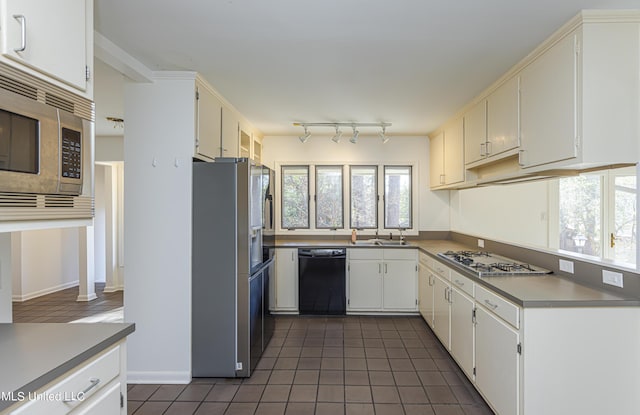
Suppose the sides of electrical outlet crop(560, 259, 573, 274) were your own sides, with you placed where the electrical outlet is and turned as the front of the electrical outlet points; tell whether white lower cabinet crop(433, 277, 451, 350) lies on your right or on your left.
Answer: on your right

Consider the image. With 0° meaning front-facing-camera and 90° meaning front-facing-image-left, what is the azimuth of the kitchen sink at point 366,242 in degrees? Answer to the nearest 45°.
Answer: approximately 0°

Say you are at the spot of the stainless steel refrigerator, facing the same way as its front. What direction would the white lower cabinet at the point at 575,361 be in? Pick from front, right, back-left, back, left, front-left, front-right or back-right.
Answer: front-right

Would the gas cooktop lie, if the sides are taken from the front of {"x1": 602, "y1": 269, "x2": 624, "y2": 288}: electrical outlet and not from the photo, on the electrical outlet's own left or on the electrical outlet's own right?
on the electrical outlet's own right

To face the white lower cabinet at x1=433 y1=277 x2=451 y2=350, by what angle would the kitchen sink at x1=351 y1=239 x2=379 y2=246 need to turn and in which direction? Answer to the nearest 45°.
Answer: approximately 45° to its left

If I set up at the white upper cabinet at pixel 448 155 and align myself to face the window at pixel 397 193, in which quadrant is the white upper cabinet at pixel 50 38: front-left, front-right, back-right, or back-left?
back-left

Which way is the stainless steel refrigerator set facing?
to the viewer's right

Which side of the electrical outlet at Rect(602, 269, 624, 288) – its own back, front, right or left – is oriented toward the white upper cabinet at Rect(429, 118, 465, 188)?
right

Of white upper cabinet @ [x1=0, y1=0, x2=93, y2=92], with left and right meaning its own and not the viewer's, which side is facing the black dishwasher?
left
